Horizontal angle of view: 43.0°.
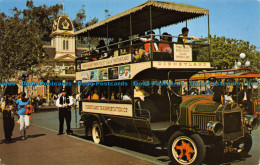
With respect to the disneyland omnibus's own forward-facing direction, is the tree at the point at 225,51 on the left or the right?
on its left

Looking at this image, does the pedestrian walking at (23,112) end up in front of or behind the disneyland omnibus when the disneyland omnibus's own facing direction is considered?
behind

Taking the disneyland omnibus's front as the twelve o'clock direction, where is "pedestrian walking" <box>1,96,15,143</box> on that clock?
The pedestrian walking is roughly at 5 o'clock from the disneyland omnibus.

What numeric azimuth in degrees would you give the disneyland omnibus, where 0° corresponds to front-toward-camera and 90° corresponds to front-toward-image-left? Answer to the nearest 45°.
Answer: approximately 315°

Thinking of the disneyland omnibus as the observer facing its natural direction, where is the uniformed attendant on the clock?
The uniformed attendant is roughly at 6 o'clock from the disneyland omnibus.
